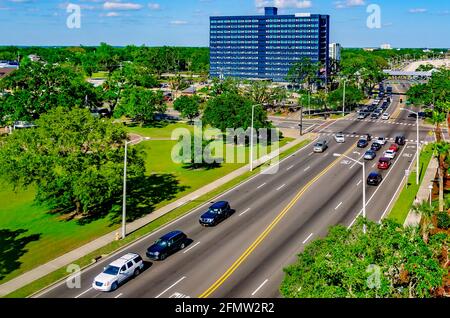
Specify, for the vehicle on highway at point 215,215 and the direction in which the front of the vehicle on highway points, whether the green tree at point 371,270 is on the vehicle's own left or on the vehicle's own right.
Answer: on the vehicle's own left

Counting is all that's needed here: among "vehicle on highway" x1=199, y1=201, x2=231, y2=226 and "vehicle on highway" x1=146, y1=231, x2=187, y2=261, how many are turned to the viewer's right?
0

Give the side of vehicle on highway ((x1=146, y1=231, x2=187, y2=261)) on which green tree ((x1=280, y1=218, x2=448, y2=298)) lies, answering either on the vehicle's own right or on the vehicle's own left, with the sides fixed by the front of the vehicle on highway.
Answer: on the vehicle's own left

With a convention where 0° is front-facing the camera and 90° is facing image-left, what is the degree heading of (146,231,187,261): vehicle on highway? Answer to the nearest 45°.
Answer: approximately 45°

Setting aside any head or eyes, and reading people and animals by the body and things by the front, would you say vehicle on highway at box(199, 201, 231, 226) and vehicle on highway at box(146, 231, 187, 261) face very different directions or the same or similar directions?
same or similar directions

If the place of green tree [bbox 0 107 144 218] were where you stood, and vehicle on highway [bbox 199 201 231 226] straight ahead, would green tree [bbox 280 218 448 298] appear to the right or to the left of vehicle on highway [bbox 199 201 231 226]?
right

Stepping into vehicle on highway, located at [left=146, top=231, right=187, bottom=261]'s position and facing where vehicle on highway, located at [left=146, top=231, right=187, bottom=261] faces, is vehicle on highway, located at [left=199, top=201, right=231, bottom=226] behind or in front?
behind

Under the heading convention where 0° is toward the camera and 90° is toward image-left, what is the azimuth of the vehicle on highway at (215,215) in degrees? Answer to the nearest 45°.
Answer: approximately 45°

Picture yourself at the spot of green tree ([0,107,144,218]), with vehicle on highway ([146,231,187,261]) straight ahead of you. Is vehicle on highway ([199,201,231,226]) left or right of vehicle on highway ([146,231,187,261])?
left

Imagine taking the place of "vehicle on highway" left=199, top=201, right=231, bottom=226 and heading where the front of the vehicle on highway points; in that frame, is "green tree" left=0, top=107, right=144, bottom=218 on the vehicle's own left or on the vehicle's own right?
on the vehicle's own right

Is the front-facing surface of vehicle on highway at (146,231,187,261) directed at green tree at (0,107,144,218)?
no
